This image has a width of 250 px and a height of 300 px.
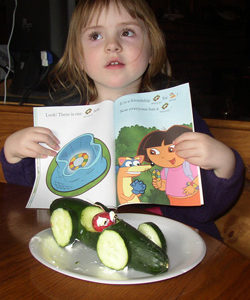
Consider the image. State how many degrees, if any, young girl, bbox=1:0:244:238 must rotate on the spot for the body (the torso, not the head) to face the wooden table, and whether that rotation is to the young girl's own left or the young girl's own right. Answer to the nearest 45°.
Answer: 0° — they already face it

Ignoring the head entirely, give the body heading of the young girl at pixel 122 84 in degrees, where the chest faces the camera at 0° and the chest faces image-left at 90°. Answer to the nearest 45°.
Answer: approximately 0°

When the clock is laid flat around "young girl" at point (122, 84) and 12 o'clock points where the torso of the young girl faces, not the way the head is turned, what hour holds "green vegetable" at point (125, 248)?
The green vegetable is roughly at 12 o'clock from the young girl.

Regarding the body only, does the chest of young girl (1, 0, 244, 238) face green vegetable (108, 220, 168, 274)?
yes

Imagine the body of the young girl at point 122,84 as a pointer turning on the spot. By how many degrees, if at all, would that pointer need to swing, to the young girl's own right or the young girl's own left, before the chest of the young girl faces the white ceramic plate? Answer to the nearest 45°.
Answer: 0° — they already face it

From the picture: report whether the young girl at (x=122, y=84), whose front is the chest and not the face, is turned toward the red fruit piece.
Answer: yes

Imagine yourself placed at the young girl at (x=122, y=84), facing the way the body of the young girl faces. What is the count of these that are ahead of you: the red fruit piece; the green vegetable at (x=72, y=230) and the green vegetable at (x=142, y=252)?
3

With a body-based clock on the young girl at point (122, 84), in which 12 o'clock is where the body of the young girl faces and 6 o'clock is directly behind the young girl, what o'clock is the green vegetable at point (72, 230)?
The green vegetable is roughly at 12 o'clock from the young girl.
